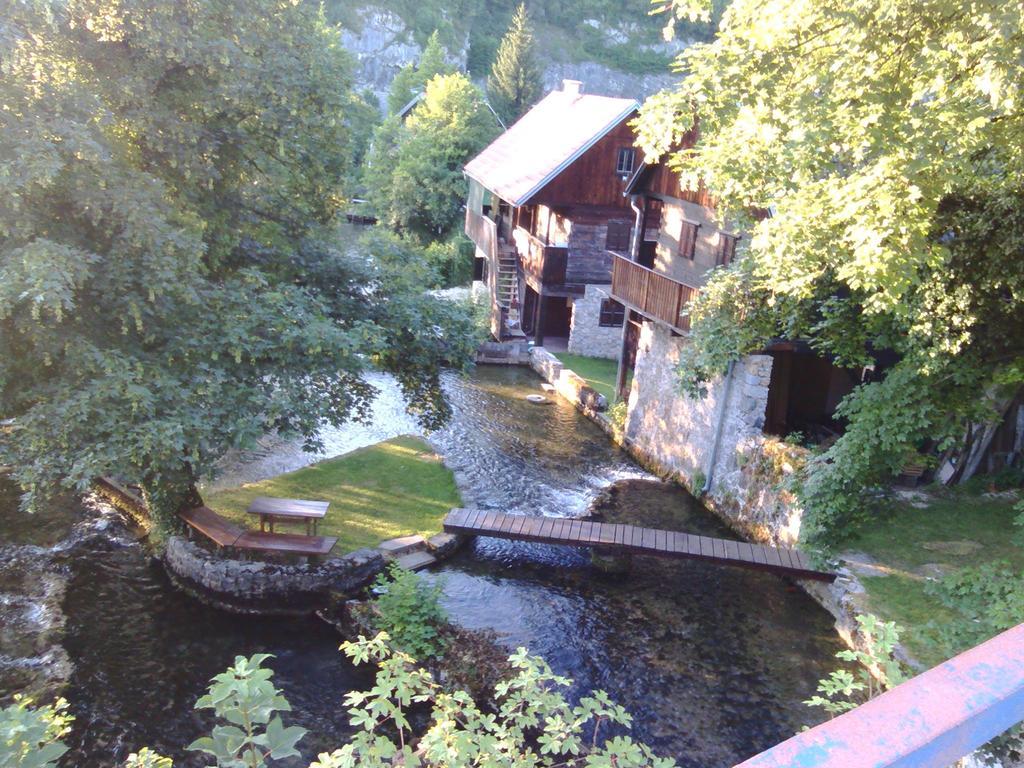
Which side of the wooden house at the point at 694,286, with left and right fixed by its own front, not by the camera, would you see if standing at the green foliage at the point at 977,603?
left

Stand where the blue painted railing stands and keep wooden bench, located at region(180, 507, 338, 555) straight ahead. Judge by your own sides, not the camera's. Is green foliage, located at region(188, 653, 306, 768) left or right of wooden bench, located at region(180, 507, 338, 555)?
left

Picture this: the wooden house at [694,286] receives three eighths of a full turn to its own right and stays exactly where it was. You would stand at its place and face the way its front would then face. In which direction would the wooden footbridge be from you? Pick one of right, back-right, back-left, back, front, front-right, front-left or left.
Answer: back

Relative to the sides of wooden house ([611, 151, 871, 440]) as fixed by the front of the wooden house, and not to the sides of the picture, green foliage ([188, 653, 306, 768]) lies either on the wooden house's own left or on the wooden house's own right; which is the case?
on the wooden house's own left

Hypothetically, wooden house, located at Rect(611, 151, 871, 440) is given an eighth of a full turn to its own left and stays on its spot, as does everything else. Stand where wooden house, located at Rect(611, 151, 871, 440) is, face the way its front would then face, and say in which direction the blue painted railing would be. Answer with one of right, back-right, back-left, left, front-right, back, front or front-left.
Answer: front

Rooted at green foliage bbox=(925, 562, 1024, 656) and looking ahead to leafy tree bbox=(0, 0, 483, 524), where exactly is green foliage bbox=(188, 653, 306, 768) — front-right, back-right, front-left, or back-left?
front-left

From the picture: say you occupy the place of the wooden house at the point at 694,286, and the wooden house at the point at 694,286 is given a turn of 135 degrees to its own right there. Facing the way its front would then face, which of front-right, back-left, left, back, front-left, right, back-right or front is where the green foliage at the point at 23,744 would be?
back

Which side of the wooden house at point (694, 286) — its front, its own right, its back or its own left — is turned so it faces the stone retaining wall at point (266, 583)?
front

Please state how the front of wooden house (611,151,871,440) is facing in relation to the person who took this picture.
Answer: facing the viewer and to the left of the viewer

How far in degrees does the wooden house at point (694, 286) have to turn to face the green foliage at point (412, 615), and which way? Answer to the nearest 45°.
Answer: approximately 45° to its left

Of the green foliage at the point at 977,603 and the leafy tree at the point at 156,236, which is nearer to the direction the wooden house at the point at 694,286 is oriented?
the leafy tree
